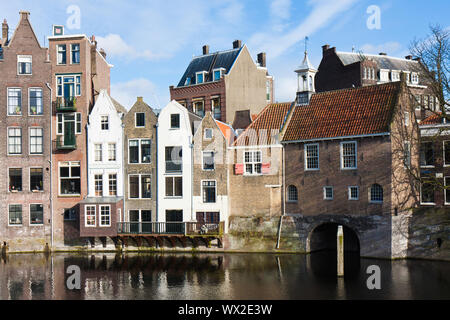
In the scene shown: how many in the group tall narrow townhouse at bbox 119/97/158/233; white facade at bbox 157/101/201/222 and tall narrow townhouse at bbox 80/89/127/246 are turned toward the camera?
3

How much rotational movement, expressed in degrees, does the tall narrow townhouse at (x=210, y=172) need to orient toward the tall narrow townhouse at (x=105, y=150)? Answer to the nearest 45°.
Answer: approximately 90° to its right

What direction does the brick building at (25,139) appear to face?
toward the camera

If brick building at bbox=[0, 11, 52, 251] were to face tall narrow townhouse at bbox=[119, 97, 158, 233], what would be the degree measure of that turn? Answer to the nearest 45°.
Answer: approximately 90° to its left

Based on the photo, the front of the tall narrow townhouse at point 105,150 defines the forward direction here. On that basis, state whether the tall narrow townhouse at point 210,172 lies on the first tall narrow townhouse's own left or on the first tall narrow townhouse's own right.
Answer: on the first tall narrow townhouse's own left

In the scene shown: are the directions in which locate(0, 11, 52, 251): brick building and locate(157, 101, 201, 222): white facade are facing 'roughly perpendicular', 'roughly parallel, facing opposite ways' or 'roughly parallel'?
roughly parallel

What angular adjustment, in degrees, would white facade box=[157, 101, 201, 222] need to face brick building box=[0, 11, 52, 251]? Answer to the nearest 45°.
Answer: approximately 90° to its right

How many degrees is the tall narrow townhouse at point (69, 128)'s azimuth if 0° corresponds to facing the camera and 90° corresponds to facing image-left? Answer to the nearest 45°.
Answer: approximately 0°

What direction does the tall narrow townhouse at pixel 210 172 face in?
toward the camera

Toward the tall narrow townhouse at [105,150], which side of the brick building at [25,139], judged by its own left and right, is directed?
left

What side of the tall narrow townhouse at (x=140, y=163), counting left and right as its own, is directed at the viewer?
front
